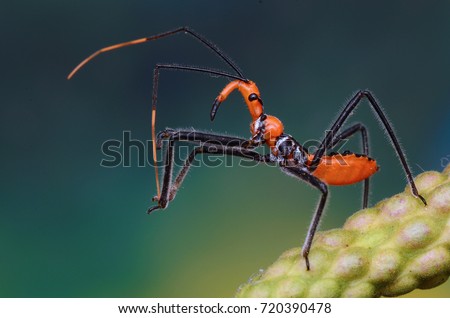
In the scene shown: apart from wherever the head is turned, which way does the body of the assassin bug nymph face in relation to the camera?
to the viewer's left
